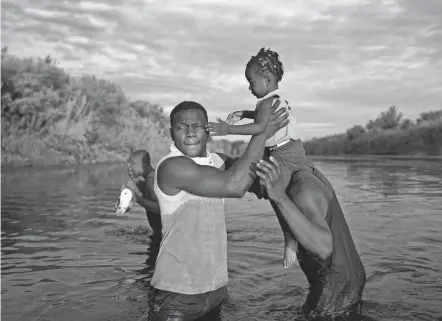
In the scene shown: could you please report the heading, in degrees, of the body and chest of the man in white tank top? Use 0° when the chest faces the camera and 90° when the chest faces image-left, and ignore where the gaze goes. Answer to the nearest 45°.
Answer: approximately 315°
